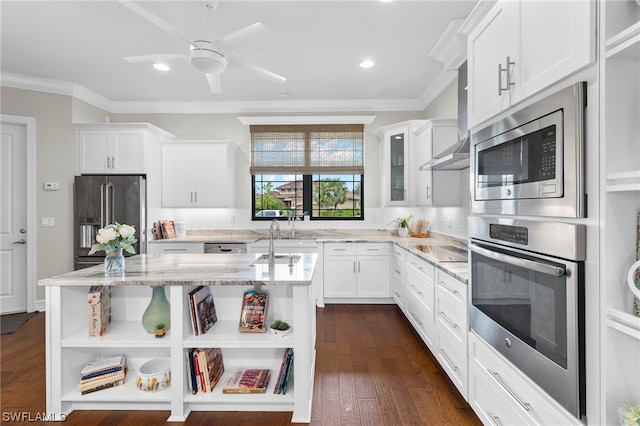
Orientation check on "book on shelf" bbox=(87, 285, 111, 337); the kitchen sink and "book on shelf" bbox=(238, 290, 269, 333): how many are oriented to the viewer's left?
0

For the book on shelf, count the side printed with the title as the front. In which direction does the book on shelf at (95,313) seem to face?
toward the camera

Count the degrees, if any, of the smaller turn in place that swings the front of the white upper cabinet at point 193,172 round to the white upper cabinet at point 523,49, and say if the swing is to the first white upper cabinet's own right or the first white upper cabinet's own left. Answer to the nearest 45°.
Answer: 0° — it already faces it

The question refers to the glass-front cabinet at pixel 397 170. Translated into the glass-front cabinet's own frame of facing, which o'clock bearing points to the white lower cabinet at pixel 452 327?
The white lower cabinet is roughly at 10 o'clock from the glass-front cabinet.

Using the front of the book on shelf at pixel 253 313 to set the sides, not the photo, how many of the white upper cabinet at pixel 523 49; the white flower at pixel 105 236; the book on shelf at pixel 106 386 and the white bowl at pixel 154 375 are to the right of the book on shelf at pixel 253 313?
3

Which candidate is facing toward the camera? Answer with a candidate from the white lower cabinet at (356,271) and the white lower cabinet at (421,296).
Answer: the white lower cabinet at (356,271)

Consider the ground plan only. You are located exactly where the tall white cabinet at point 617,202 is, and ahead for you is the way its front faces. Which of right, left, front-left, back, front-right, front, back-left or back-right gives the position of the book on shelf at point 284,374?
front-right

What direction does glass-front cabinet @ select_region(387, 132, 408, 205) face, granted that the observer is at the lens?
facing the viewer and to the left of the viewer

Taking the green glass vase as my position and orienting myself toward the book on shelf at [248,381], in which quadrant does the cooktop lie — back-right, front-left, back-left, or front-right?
front-left

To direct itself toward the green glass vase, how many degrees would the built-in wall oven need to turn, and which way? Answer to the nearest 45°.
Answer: approximately 45° to its right

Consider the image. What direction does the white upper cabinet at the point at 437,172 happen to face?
to the viewer's left

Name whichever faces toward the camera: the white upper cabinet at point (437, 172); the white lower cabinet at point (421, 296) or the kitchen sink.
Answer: the kitchen sink

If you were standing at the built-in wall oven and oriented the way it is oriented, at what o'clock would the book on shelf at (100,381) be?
The book on shelf is roughly at 1 o'clock from the built-in wall oven.

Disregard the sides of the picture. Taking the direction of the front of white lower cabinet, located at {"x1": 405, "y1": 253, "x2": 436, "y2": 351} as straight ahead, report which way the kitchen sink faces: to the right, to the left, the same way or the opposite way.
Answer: to the left

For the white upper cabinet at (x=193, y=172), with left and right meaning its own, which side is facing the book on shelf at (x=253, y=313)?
front

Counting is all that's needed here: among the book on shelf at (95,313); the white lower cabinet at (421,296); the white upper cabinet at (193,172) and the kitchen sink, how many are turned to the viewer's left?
1

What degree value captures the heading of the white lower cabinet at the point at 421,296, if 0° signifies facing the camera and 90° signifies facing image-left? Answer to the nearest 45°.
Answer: approximately 90°
